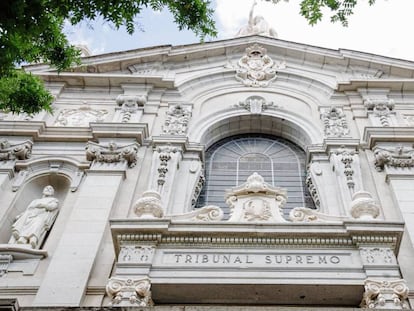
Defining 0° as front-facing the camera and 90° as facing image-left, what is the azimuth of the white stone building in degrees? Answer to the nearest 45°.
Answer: approximately 0°

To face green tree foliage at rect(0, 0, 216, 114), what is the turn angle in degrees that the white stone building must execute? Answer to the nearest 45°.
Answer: approximately 45° to its right
